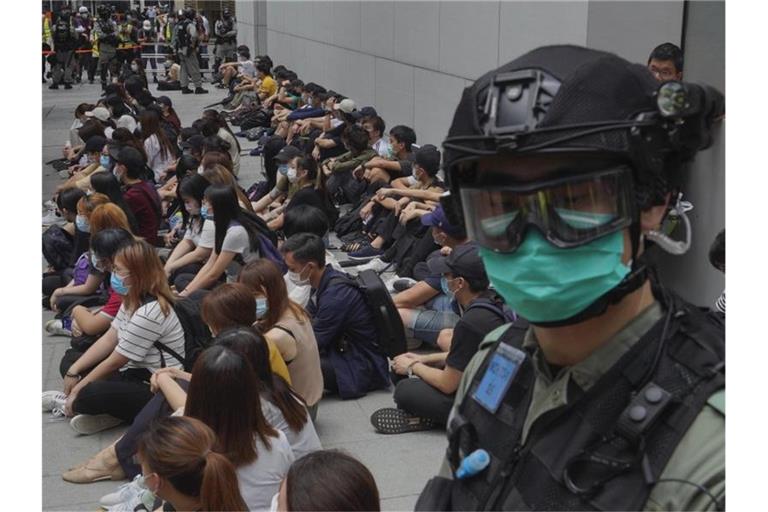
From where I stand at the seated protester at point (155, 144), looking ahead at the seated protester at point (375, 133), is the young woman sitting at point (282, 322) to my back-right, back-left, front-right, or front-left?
front-right

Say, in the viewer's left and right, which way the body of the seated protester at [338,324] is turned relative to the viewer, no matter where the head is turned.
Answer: facing to the left of the viewer

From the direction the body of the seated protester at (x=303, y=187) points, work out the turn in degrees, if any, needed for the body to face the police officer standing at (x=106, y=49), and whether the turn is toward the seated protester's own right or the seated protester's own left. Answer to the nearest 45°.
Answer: approximately 90° to the seated protester's own right

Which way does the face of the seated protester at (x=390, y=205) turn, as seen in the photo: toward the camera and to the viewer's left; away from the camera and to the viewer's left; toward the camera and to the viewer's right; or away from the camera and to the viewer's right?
toward the camera and to the viewer's left

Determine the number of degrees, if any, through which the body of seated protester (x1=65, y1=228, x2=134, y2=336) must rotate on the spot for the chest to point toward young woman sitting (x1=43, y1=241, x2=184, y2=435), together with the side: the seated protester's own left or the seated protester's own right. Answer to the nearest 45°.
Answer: approximately 90° to the seated protester's own left

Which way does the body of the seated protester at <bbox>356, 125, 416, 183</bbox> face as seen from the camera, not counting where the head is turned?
to the viewer's left

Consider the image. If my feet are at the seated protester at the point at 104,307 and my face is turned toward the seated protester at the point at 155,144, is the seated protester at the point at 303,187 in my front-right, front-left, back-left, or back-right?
front-right

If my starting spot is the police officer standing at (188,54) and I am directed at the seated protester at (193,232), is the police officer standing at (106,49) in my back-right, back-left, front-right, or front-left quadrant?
back-right
